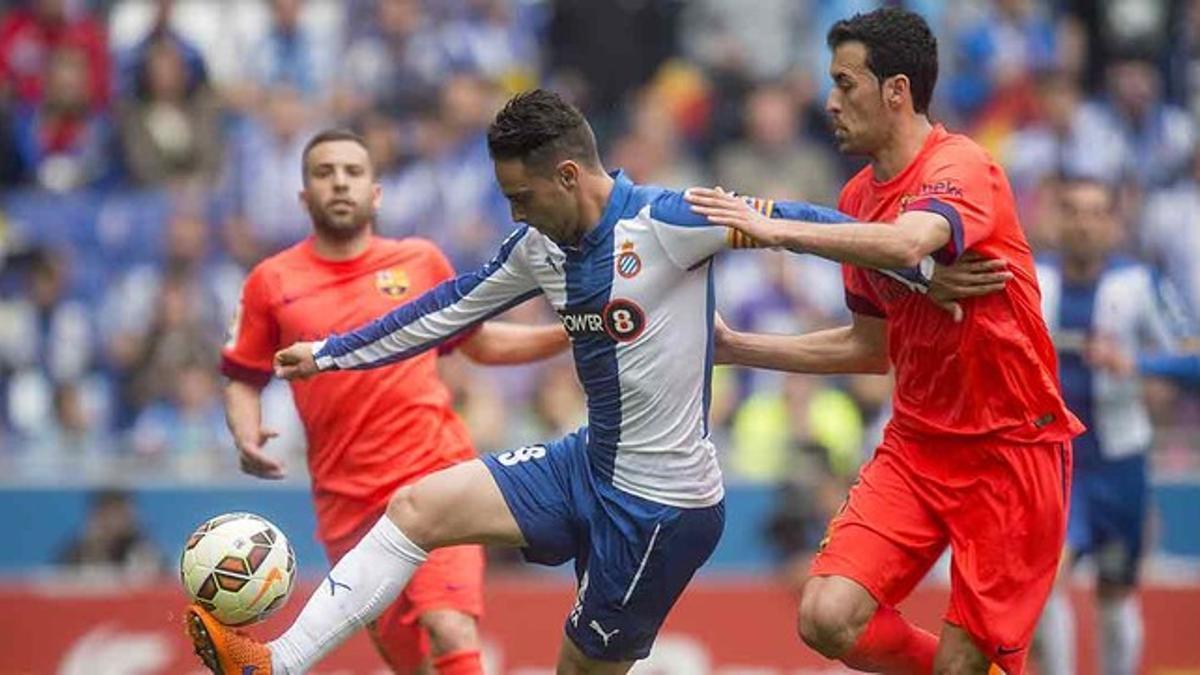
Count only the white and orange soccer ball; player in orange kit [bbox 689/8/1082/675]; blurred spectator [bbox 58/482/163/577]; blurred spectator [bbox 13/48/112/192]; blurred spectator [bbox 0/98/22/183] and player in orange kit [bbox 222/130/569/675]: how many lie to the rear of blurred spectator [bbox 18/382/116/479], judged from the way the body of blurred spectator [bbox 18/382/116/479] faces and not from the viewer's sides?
2

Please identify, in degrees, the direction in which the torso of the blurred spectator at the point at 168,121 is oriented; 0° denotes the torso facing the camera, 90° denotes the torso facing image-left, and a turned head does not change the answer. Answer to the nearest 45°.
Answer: approximately 0°

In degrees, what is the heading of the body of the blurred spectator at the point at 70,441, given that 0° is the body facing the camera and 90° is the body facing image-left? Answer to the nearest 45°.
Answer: approximately 0°

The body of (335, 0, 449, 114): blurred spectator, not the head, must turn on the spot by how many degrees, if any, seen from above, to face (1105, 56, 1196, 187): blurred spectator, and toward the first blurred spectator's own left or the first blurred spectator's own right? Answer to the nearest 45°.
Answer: approximately 90° to the first blurred spectator's own left

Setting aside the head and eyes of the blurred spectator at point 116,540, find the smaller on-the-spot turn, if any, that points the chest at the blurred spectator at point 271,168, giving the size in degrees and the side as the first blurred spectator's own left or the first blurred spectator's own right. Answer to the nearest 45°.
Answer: approximately 135° to the first blurred spectator's own left

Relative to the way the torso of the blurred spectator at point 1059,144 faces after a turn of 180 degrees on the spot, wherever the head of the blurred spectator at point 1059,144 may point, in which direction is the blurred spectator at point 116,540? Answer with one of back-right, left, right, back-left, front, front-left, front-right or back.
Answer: back-left

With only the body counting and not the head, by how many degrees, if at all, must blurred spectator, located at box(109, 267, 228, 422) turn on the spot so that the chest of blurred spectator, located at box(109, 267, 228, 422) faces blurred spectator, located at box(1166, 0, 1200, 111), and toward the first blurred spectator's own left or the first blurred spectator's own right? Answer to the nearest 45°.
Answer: approximately 90° to the first blurred spectator's own left
